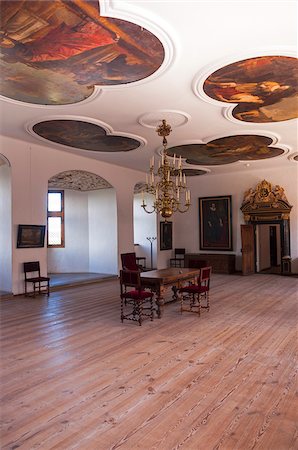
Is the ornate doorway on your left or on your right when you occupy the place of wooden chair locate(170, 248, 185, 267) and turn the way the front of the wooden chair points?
on your left

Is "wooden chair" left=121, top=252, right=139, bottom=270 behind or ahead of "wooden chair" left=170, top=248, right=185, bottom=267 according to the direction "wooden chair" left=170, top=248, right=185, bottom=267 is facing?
ahead

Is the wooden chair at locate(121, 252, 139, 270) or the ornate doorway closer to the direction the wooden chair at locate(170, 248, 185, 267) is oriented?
the wooden chair

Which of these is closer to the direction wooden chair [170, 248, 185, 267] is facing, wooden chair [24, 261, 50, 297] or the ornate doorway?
the wooden chair

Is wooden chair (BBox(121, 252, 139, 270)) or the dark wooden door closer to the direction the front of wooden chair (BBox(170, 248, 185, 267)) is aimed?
the wooden chair

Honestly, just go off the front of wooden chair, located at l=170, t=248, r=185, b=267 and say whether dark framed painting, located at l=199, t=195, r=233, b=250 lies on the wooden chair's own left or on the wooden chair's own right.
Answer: on the wooden chair's own left

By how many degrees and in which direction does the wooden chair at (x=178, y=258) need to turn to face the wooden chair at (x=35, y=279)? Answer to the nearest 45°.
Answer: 0° — it already faces it

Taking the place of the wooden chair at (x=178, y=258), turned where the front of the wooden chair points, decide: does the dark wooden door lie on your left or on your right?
on your left

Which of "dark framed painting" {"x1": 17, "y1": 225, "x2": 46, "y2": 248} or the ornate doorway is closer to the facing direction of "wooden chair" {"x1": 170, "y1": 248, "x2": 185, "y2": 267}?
the dark framed painting

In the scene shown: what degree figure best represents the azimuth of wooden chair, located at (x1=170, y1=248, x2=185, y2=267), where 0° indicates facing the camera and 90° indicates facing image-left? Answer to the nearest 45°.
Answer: approximately 45°
